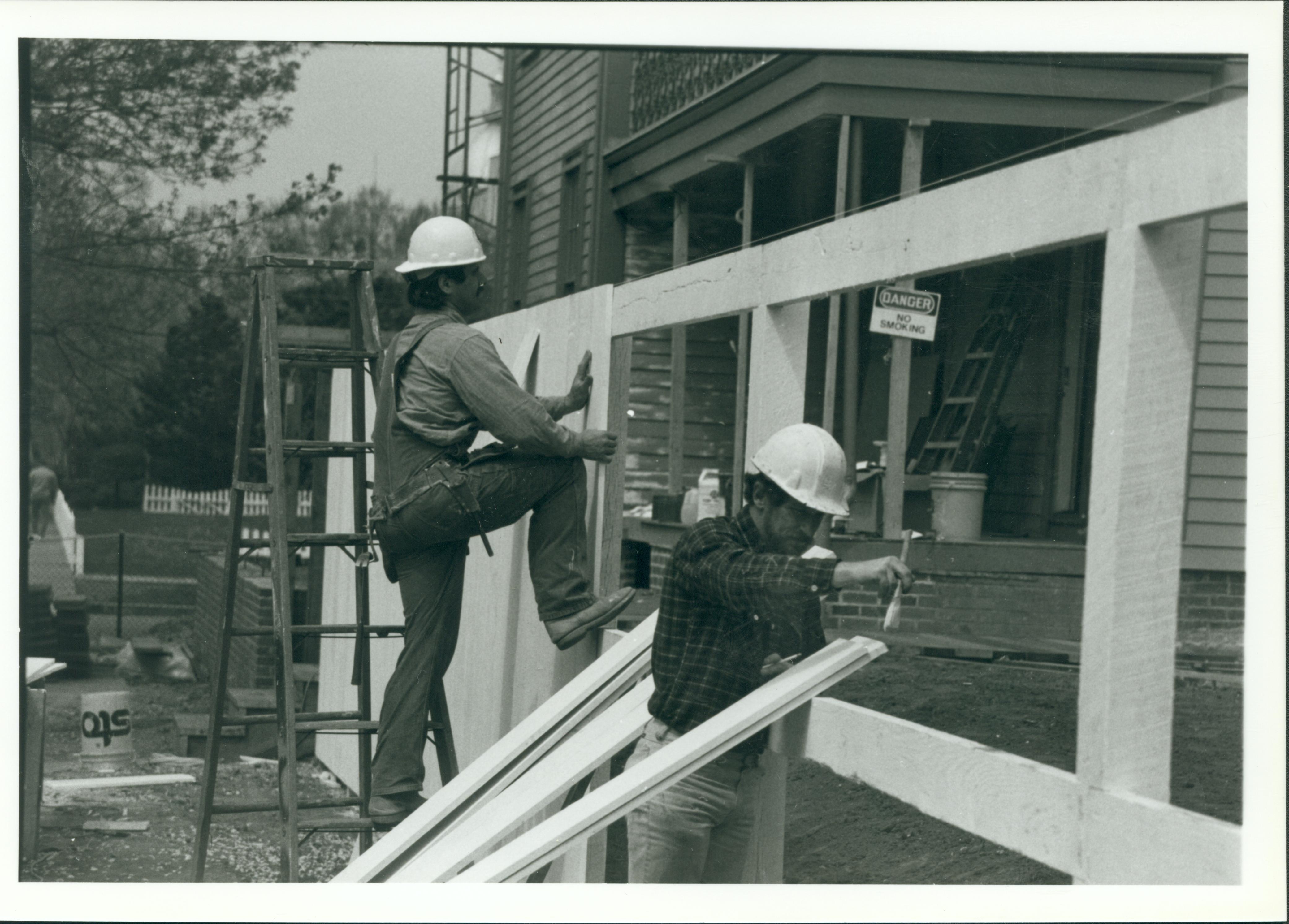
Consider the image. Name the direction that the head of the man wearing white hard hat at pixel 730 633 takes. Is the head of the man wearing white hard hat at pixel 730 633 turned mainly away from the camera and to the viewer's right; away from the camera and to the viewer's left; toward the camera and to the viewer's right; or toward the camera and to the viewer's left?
toward the camera and to the viewer's right

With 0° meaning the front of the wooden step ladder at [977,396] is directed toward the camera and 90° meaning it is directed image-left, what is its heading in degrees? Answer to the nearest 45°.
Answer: approximately 45°

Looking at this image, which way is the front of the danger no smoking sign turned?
toward the camera

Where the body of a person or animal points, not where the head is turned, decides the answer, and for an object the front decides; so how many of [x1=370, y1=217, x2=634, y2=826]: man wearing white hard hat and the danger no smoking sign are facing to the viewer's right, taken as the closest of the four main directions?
1

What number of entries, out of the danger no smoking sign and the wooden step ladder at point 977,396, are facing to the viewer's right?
0

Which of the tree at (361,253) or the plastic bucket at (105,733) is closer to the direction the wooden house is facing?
the plastic bucket

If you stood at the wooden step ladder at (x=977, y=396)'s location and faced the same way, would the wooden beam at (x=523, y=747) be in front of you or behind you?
in front

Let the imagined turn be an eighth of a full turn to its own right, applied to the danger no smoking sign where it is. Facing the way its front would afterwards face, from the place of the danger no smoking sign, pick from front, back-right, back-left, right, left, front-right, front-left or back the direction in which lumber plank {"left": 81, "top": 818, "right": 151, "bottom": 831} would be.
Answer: front

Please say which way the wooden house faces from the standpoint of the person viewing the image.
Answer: facing the viewer

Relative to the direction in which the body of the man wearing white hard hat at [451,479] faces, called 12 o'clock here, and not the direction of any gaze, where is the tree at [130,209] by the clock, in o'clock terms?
The tree is roughly at 8 o'clock from the man wearing white hard hat.

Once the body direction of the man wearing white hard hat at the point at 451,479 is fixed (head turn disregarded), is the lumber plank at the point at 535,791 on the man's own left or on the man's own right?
on the man's own right

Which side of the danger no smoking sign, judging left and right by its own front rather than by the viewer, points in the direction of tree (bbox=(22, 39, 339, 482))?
right

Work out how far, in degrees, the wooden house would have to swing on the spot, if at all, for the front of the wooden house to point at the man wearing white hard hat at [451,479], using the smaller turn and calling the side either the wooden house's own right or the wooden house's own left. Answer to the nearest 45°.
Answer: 0° — it already faces them

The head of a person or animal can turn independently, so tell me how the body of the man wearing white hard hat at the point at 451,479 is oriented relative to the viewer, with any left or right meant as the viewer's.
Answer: facing to the right of the viewer
